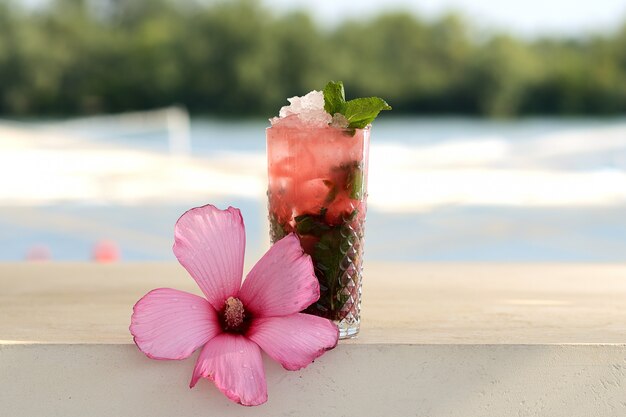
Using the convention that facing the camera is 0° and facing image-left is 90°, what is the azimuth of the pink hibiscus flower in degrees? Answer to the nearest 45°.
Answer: approximately 0°
